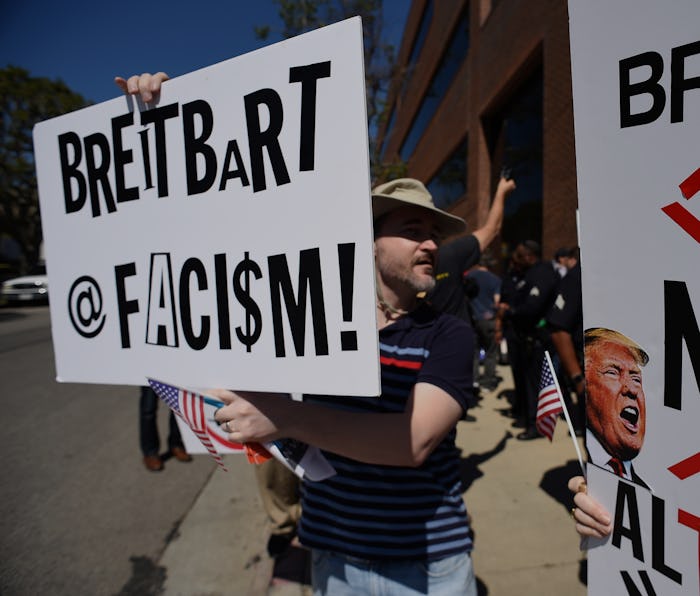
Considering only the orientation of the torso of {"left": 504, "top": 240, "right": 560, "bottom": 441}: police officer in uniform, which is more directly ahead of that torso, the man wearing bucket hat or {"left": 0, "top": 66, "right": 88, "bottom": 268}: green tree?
the green tree

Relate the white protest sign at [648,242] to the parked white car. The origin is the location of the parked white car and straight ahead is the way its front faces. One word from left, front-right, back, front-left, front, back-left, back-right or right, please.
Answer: front-left

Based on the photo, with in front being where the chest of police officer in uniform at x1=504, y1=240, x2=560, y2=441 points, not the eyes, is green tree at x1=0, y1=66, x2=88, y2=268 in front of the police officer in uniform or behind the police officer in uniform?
in front

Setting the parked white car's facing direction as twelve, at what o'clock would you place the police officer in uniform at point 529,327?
The police officer in uniform is roughly at 10 o'clock from the parked white car.

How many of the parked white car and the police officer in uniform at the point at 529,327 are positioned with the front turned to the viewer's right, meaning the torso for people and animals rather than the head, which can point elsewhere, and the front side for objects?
0

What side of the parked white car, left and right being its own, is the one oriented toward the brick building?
left

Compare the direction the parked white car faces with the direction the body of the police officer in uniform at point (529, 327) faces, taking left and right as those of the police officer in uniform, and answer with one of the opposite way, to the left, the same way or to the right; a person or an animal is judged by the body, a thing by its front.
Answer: to the left

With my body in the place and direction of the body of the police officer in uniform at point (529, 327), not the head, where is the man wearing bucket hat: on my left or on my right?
on my left

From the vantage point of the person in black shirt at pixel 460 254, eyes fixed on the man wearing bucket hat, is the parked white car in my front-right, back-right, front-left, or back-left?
back-right

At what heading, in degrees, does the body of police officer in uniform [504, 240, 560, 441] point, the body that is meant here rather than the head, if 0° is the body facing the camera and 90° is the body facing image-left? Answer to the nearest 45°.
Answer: approximately 90°

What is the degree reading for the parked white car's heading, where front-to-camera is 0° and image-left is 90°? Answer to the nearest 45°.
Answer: approximately 45°

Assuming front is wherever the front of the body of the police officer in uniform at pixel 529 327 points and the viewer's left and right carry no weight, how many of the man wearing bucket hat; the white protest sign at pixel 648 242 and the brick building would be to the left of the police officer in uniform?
2

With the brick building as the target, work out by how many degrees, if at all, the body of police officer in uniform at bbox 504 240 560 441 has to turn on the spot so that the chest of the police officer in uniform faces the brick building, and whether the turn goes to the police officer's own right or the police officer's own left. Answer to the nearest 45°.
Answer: approximately 90° to the police officer's own right
